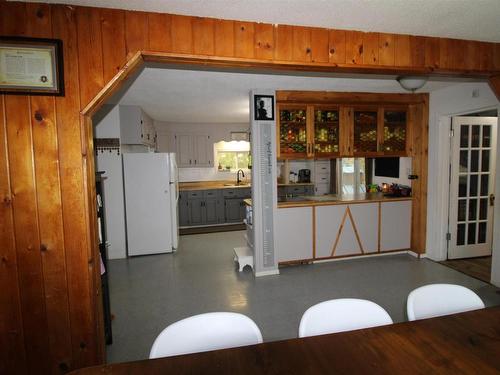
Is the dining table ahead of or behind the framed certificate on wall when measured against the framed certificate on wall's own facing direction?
ahead

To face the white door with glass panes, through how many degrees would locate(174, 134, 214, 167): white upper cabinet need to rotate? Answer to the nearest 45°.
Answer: approximately 45° to its left

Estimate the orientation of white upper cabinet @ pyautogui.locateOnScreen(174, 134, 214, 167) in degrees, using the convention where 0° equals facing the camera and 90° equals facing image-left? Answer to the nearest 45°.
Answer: approximately 0°

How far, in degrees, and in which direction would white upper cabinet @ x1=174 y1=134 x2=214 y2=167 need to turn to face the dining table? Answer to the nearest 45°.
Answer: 0° — it already faces it

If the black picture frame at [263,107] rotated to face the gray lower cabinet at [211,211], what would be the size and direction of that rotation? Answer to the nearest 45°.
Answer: approximately 135° to its right

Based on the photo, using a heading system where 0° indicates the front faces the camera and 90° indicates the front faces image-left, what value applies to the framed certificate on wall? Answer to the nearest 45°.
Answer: approximately 0°
